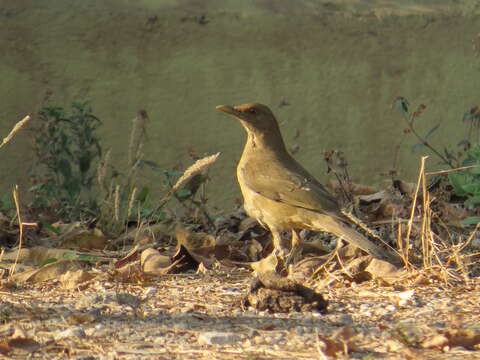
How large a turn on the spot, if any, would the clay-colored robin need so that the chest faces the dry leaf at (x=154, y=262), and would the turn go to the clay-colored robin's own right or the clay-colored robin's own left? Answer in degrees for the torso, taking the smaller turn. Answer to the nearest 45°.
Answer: approximately 45° to the clay-colored robin's own left

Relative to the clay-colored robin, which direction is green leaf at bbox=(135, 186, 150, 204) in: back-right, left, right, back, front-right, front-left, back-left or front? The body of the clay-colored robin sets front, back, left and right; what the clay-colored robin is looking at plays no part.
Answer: front-right

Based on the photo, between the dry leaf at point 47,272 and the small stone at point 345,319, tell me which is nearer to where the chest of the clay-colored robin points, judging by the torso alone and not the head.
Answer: the dry leaf

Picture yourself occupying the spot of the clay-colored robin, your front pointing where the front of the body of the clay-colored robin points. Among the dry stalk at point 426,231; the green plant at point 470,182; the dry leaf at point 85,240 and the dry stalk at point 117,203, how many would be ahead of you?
2

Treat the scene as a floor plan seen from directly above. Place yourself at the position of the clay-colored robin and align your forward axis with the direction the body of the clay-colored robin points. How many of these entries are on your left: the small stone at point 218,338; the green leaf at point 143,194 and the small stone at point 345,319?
2

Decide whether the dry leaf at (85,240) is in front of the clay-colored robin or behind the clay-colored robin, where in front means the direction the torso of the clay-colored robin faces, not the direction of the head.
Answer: in front

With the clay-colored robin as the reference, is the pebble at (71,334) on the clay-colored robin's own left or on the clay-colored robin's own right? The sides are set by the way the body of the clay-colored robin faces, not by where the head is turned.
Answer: on the clay-colored robin's own left

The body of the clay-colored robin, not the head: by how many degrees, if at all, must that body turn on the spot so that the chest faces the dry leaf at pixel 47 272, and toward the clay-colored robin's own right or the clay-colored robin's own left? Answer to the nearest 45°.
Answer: approximately 45° to the clay-colored robin's own left

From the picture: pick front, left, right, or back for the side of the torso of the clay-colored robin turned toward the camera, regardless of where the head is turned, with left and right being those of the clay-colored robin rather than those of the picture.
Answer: left
